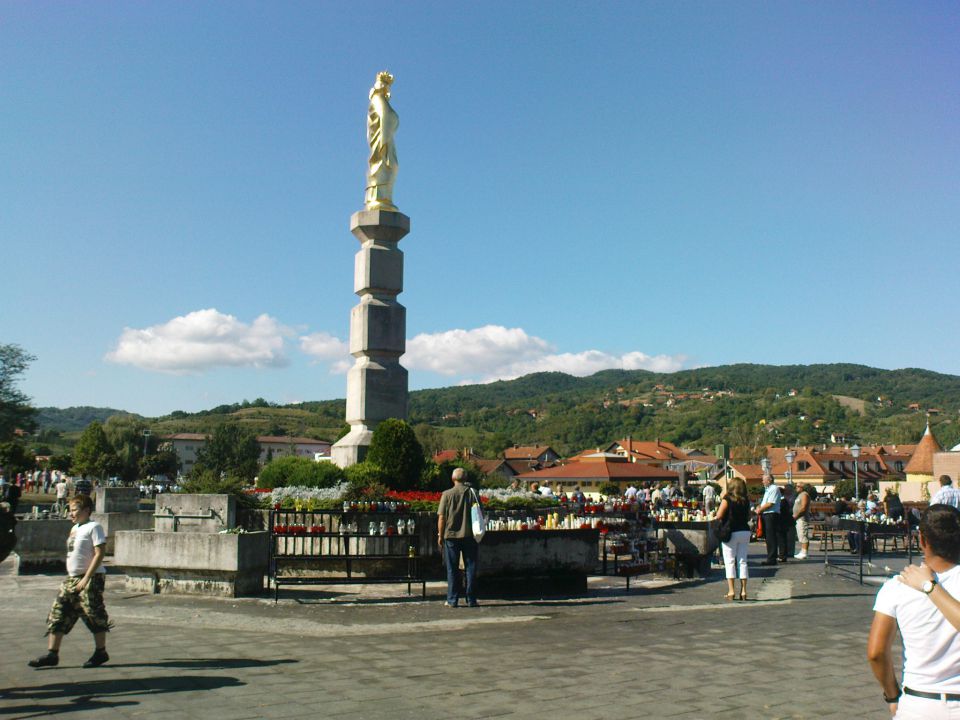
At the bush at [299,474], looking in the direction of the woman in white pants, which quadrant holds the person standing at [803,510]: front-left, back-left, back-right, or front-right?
front-left

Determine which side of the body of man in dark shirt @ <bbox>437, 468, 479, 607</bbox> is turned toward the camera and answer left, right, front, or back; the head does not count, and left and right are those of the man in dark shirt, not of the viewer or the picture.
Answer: back

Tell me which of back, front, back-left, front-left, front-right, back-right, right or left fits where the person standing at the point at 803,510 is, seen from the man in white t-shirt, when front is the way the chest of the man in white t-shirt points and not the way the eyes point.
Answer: front

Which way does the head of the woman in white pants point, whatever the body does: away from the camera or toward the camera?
away from the camera

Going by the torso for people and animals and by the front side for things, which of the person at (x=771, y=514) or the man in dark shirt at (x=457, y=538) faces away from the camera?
the man in dark shirt
